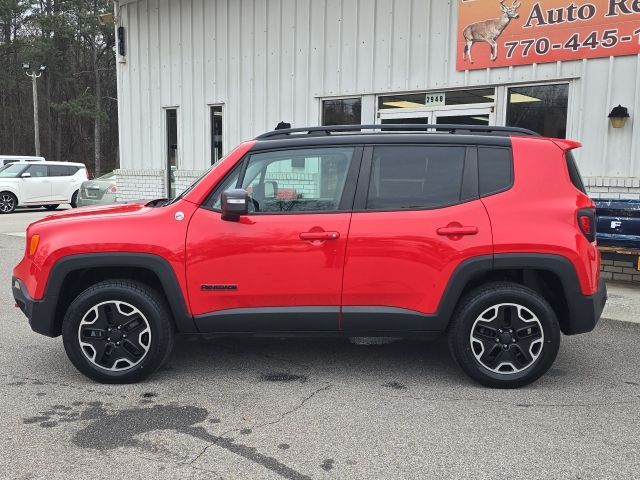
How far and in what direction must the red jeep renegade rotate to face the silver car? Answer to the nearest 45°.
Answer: approximately 45° to its right

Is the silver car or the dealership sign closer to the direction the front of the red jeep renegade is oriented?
the silver car

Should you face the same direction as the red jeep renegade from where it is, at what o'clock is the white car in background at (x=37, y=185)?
The white car in background is roughly at 2 o'clock from the red jeep renegade.

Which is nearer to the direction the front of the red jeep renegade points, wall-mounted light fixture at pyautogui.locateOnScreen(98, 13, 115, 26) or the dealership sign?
the wall-mounted light fixture

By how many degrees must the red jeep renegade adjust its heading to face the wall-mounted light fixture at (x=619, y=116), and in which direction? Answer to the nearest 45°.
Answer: approximately 135° to its right

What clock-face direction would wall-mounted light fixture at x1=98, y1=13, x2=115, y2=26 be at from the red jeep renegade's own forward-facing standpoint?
The wall-mounted light fixture is roughly at 2 o'clock from the red jeep renegade.

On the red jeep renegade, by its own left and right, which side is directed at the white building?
right

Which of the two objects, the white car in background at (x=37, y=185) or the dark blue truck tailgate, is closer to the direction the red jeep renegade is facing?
the white car in background

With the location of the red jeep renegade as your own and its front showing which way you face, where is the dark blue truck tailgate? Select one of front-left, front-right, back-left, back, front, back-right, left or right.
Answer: back-right

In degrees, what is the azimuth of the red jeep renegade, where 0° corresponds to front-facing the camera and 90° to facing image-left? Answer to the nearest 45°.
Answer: approximately 90°
